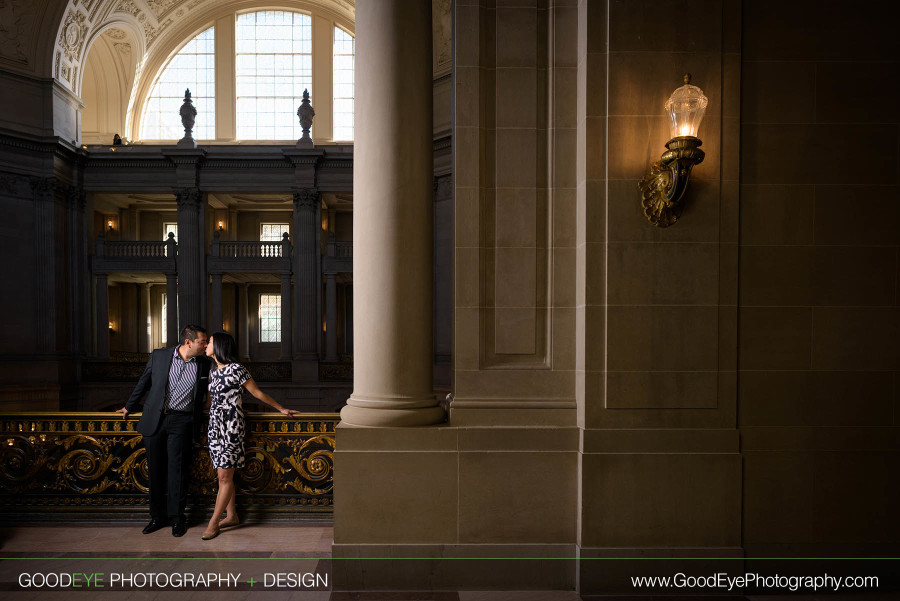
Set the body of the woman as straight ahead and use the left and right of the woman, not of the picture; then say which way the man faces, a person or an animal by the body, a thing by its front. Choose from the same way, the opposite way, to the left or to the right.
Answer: to the left

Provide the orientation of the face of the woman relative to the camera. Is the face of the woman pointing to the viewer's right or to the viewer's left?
to the viewer's left

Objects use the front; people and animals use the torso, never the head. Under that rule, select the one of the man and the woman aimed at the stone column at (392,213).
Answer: the man

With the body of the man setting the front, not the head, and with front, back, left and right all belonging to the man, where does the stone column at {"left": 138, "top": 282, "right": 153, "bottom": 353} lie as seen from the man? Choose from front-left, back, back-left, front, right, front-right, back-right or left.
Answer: back-left

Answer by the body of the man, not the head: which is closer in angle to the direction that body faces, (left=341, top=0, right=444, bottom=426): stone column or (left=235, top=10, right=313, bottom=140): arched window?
the stone column

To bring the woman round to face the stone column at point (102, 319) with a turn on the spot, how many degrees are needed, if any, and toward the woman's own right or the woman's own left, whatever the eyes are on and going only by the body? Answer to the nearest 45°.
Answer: approximately 135° to the woman's own right

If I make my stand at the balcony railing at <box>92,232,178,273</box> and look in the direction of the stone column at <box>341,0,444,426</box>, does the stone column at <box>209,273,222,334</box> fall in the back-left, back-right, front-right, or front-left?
front-left

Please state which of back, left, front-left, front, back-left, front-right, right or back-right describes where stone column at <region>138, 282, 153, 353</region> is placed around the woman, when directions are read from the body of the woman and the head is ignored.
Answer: back-right

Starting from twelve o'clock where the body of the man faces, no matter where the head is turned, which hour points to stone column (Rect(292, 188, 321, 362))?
The stone column is roughly at 8 o'clock from the man.

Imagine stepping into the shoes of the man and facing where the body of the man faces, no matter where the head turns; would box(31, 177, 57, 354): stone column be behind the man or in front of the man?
behind

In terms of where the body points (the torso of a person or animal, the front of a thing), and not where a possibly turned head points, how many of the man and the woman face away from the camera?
0

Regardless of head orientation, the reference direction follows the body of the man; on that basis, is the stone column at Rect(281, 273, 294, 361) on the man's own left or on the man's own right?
on the man's own left

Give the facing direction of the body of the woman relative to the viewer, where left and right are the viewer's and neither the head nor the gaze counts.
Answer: facing the viewer and to the left of the viewer

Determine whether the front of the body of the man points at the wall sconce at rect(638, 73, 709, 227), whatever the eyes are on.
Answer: yes

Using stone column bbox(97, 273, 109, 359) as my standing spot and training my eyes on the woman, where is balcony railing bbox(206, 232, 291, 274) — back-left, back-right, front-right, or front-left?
front-left

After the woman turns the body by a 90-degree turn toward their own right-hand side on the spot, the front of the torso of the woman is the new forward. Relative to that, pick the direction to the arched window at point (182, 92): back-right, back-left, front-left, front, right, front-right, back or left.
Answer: front-right

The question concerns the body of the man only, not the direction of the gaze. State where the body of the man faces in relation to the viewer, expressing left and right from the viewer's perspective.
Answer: facing the viewer and to the right of the viewer
